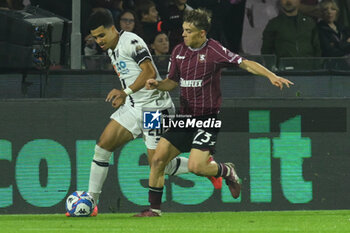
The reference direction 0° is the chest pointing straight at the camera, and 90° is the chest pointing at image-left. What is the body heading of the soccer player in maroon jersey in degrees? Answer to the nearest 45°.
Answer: approximately 45°
